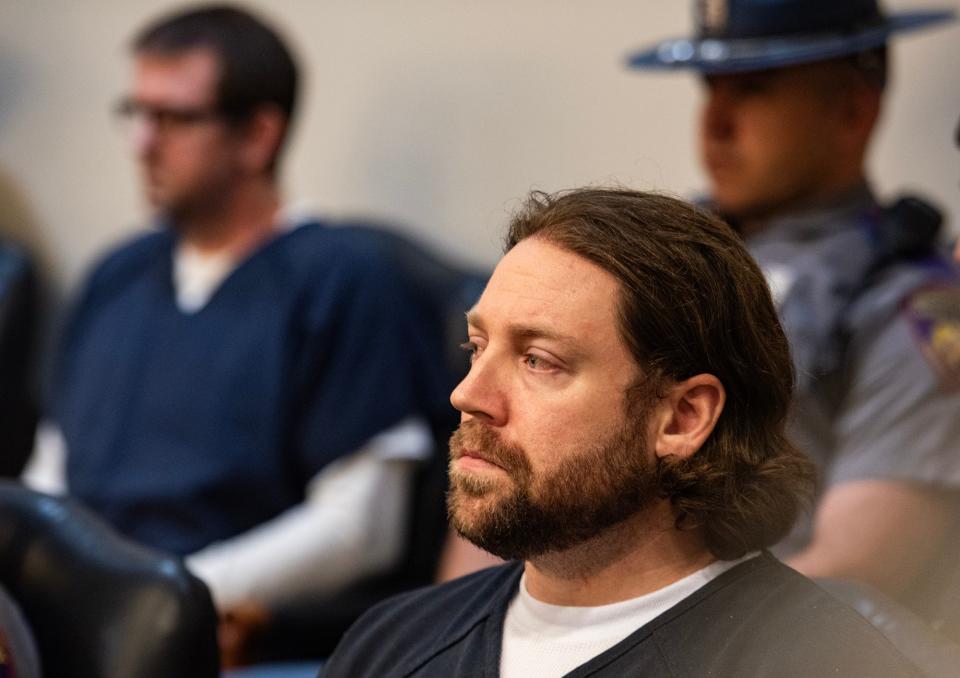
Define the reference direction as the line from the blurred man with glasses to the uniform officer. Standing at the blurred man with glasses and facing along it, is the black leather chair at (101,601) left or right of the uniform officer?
right

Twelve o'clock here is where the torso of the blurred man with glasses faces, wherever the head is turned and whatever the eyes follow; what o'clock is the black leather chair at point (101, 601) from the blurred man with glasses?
The black leather chair is roughly at 11 o'clock from the blurred man with glasses.

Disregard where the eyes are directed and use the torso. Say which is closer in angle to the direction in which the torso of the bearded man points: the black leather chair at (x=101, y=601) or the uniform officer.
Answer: the black leather chair

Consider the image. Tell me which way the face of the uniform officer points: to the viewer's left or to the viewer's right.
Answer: to the viewer's left

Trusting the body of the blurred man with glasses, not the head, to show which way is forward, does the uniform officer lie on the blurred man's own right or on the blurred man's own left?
on the blurred man's own left

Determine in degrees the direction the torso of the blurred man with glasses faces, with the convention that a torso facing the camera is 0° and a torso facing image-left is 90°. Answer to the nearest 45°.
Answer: approximately 45°

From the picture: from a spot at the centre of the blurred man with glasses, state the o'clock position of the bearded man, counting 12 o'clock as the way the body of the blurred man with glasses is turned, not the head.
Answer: The bearded man is roughly at 10 o'clock from the blurred man with glasses.

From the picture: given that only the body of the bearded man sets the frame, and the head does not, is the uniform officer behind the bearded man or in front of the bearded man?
behind
